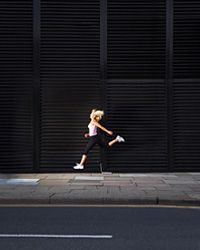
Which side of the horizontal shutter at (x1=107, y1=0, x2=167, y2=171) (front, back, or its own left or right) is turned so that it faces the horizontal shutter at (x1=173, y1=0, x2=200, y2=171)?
left

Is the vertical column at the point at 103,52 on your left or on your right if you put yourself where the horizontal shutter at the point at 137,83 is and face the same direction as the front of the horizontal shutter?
on your right

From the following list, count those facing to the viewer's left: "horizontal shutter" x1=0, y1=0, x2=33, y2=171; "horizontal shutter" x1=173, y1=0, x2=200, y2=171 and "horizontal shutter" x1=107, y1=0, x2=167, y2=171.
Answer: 0

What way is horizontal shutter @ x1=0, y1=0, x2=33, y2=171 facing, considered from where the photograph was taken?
facing the viewer

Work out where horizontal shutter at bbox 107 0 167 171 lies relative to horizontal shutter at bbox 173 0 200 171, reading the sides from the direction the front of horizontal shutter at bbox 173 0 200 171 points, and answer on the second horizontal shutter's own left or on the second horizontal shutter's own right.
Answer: on the second horizontal shutter's own right

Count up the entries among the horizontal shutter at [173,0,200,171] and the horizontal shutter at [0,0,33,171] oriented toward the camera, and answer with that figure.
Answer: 2

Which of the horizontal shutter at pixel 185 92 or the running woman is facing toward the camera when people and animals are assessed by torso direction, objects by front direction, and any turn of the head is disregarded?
the horizontal shutter

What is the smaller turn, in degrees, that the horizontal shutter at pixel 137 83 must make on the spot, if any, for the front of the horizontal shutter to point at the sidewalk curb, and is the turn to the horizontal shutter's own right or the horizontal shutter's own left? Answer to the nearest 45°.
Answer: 0° — it already faces it

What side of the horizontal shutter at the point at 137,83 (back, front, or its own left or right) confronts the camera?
front

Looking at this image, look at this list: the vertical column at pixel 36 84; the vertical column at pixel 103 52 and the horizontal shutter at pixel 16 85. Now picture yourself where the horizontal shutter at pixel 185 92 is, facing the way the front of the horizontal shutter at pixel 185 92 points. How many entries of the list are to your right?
3

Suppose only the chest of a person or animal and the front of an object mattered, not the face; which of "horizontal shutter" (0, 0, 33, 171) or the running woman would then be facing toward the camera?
the horizontal shutter

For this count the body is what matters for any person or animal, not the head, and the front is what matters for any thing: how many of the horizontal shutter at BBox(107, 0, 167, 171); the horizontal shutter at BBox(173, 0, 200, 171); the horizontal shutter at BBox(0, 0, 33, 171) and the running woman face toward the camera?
3
